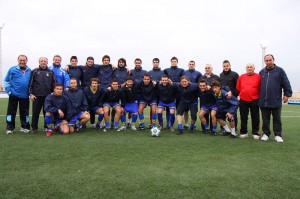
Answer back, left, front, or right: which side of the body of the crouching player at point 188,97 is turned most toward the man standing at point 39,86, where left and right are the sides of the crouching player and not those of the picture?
right

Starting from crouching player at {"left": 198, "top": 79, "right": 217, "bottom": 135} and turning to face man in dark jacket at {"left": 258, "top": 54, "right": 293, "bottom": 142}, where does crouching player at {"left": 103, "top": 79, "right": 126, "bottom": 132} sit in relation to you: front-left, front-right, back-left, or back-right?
back-right

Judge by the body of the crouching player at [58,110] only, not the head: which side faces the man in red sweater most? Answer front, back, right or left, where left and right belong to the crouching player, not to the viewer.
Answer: left

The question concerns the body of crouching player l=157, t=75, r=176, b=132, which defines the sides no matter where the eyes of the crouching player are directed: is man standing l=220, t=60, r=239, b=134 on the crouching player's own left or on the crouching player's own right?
on the crouching player's own left

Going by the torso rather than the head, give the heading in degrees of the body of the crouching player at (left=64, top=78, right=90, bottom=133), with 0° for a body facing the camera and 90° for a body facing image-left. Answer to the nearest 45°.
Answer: approximately 0°

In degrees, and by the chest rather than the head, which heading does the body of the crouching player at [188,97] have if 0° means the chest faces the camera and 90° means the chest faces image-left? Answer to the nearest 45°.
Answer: approximately 0°
